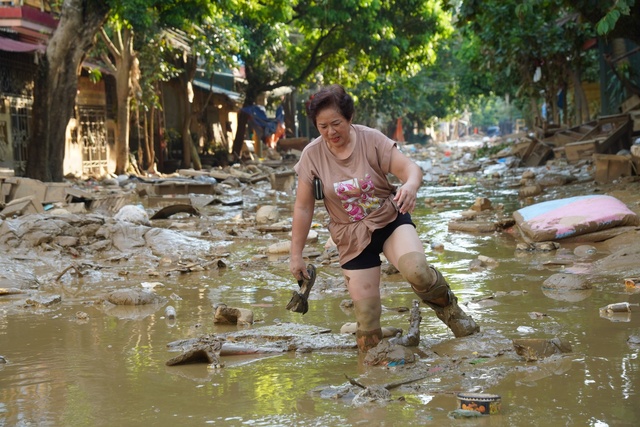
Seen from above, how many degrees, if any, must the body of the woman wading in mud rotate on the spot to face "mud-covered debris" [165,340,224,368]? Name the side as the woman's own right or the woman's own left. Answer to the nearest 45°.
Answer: approximately 90° to the woman's own right

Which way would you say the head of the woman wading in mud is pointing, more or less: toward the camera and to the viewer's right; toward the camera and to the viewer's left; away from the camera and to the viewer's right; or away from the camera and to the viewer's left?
toward the camera and to the viewer's left

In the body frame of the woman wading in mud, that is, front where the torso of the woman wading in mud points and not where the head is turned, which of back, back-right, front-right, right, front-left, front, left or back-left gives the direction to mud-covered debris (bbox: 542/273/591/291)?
back-left

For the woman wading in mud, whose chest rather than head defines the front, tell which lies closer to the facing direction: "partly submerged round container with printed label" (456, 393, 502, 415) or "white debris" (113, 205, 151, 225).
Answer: the partly submerged round container with printed label

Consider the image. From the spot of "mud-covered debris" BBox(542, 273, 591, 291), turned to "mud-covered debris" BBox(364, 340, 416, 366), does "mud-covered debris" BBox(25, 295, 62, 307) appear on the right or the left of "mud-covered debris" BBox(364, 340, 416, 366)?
right

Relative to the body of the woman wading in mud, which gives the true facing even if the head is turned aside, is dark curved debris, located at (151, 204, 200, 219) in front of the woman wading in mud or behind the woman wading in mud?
behind

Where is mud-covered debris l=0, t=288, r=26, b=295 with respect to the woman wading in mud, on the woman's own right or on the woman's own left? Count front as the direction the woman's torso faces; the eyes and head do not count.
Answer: on the woman's own right

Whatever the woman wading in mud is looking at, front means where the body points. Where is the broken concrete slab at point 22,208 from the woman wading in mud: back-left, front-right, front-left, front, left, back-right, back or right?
back-right

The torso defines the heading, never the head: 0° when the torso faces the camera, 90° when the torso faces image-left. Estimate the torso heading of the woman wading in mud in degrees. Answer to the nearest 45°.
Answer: approximately 0°

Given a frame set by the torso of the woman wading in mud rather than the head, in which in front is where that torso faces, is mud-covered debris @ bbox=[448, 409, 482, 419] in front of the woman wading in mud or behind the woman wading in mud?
in front
